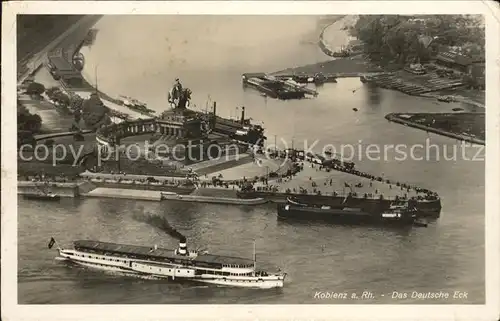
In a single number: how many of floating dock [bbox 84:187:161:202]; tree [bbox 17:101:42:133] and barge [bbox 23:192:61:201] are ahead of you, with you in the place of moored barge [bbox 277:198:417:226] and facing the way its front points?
3

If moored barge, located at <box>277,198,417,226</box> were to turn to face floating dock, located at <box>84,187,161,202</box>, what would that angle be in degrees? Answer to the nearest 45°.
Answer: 0° — it already faces it

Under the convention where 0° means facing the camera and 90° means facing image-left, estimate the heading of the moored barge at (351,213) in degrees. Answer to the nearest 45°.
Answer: approximately 90°
